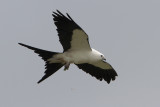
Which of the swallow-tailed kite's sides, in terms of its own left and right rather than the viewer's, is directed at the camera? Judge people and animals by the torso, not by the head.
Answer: right
